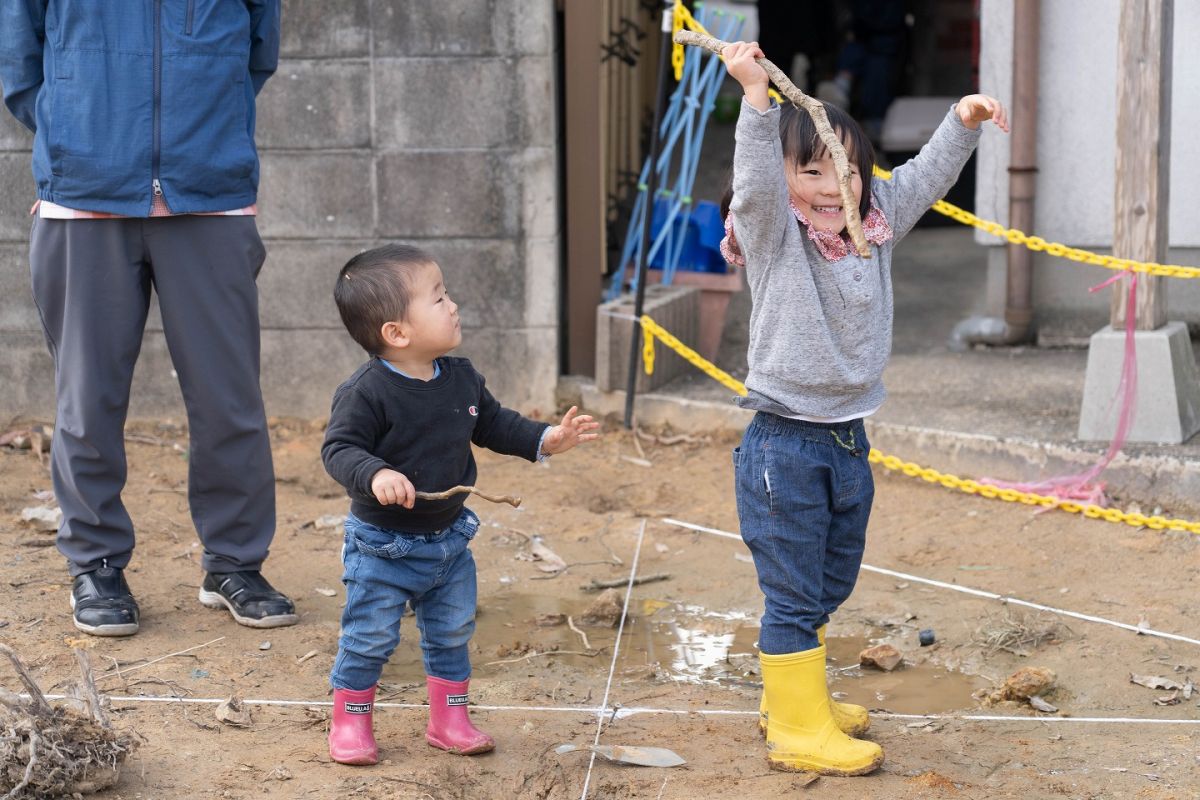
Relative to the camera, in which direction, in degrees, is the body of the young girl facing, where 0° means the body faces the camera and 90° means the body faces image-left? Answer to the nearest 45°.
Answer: approximately 315°

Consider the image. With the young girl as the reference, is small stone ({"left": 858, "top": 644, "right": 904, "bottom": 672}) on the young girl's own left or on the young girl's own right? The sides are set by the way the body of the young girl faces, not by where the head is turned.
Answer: on the young girl's own left

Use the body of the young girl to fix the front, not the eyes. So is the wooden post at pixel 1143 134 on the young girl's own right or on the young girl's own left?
on the young girl's own left

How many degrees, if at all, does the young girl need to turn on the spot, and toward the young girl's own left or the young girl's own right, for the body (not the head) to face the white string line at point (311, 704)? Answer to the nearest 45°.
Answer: approximately 135° to the young girl's own right

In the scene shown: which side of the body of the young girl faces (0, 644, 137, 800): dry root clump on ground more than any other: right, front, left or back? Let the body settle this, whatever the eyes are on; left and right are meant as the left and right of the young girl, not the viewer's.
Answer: right

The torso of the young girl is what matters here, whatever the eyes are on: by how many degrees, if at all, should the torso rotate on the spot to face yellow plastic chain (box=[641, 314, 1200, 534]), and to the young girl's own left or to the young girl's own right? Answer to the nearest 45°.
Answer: approximately 135° to the young girl's own left

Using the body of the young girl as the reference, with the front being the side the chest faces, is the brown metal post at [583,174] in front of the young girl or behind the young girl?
behind

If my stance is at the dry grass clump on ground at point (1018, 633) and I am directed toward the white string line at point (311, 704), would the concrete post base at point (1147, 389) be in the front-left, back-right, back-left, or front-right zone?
back-right
